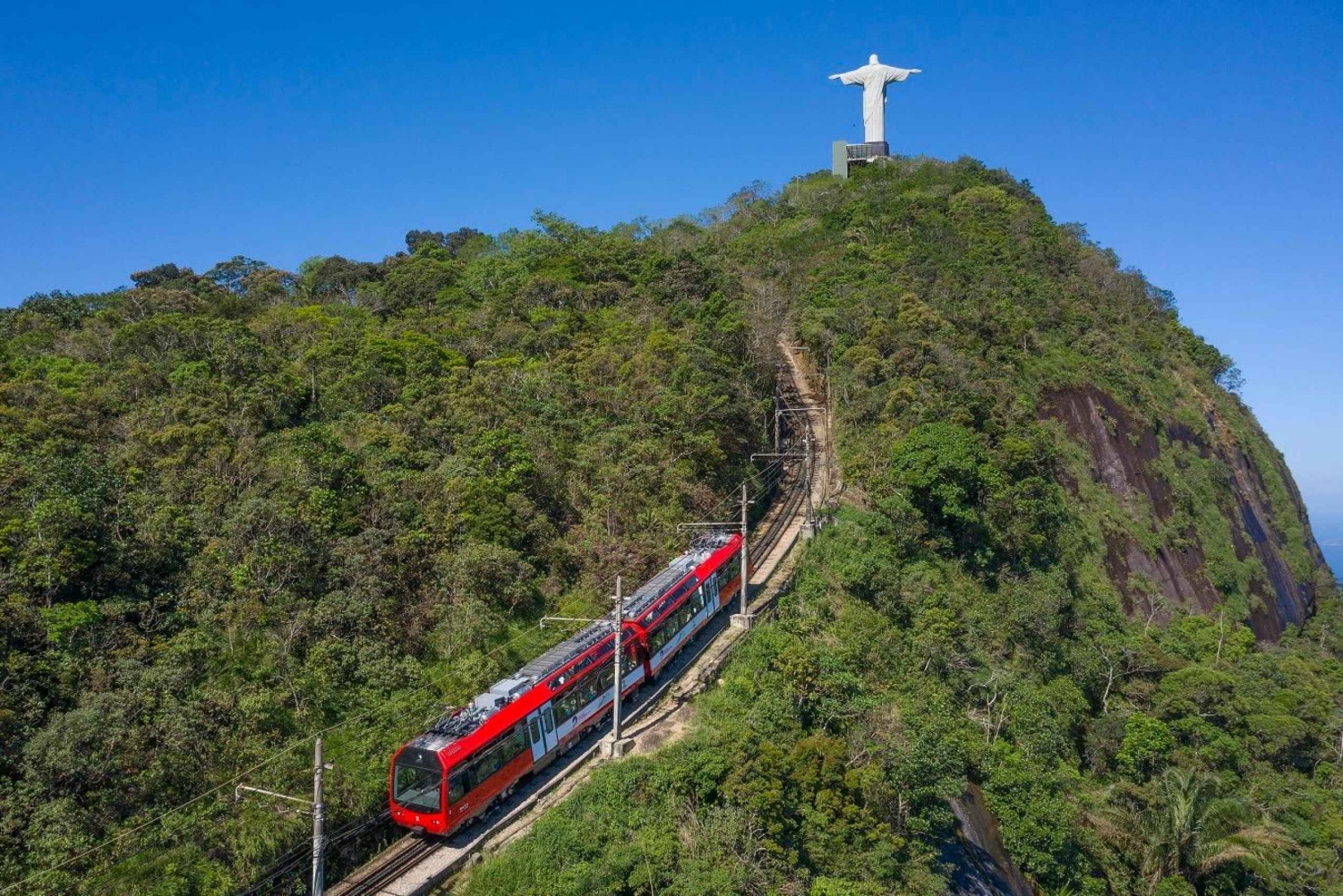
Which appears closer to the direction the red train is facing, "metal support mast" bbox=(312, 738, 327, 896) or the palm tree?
the metal support mast

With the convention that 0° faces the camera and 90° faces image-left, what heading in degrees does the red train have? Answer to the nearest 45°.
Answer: approximately 45°

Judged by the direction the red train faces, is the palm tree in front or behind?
behind

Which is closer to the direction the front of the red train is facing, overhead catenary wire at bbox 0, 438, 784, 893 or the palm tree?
the overhead catenary wire

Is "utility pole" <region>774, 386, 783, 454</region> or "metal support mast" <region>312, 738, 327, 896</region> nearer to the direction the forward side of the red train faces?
the metal support mast

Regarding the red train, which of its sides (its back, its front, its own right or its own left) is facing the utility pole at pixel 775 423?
back

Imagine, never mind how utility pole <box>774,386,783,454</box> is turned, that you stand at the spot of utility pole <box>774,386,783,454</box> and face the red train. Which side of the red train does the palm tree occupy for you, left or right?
left
